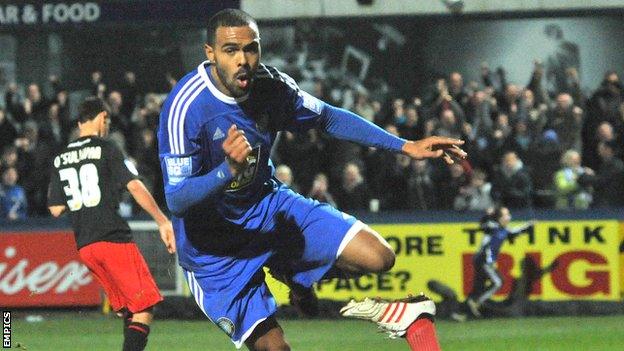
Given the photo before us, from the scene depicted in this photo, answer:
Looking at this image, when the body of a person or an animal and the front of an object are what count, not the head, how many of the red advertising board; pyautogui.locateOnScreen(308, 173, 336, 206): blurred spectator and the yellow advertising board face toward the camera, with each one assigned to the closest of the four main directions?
3

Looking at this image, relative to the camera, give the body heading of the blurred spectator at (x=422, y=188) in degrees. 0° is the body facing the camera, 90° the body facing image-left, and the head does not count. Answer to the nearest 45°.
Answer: approximately 0°

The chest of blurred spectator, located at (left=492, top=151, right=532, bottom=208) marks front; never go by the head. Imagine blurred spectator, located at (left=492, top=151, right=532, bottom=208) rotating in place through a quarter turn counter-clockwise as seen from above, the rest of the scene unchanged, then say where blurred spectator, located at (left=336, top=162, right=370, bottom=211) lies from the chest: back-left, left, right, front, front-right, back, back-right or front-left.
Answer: back

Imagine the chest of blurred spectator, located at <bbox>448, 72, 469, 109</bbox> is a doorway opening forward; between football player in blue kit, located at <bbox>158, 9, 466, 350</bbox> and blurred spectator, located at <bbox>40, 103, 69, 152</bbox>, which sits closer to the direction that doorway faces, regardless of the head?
the football player in blue kit

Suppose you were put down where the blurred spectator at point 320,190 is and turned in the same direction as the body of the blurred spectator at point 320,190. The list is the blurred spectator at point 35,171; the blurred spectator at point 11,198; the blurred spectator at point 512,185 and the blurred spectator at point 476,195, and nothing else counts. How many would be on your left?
2
